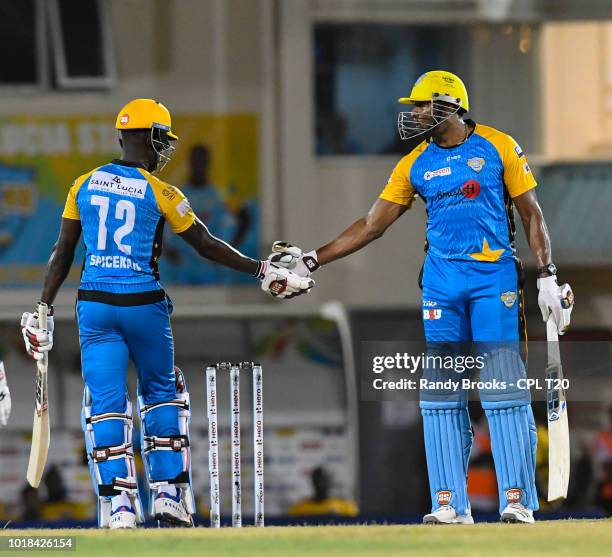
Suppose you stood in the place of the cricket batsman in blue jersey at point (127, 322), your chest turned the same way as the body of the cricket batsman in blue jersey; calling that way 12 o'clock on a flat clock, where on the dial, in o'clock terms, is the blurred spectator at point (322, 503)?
The blurred spectator is roughly at 11 o'clock from the cricket batsman in blue jersey.

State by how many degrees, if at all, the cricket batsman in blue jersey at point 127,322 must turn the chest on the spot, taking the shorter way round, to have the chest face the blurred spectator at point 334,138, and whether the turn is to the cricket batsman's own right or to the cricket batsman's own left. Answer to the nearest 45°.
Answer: approximately 45° to the cricket batsman's own left

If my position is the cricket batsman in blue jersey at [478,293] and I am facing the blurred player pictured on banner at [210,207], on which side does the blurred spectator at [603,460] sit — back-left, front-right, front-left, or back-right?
front-right

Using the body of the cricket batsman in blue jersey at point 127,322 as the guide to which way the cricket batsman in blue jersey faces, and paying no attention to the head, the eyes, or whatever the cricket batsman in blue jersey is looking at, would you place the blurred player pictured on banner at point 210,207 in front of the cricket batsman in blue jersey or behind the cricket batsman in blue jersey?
in front

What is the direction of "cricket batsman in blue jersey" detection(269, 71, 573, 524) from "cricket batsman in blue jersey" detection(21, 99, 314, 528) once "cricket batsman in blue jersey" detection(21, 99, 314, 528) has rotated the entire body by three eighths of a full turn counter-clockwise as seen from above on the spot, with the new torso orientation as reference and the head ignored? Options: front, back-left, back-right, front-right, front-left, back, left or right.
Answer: back

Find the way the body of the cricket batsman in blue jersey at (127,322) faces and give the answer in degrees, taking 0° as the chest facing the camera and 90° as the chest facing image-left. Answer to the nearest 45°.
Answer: approximately 225°
